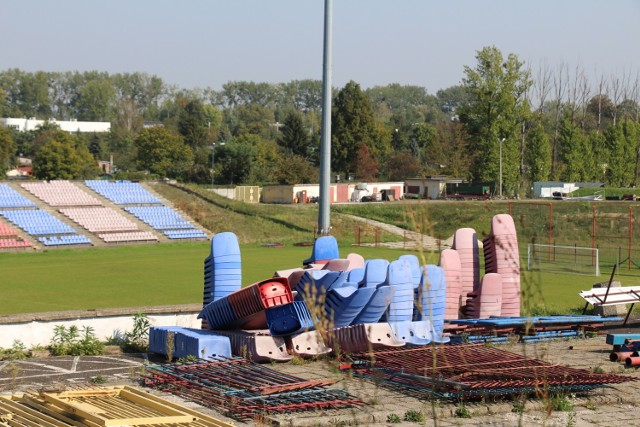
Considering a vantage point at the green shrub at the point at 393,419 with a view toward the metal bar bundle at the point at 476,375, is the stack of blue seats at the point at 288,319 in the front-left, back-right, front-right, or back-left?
front-left

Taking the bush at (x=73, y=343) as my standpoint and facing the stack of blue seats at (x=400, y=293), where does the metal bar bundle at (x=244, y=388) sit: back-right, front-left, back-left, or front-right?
front-right

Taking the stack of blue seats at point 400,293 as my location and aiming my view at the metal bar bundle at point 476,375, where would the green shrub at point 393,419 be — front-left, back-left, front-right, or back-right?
front-right

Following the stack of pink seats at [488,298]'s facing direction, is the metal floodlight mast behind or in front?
in front

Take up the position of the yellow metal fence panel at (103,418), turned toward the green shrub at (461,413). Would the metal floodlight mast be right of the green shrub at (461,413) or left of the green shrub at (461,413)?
left

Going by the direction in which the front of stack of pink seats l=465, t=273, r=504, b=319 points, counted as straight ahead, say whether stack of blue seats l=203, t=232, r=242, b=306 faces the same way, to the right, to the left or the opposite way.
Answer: the same way
